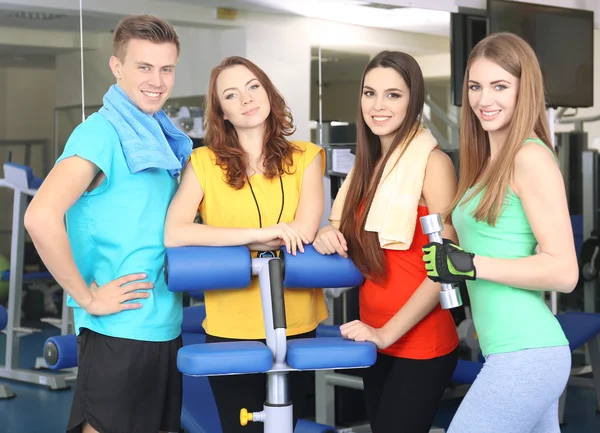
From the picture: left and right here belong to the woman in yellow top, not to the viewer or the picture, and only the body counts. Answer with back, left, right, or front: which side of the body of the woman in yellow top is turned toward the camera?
front

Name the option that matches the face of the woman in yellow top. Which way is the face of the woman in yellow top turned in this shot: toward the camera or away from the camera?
toward the camera

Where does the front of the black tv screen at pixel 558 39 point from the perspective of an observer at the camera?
facing the viewer and to the right of the viewer

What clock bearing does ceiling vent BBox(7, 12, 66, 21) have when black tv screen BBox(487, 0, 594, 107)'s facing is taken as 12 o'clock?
The ceiling vent is roughly at 3 o'clock from the black tv screen.

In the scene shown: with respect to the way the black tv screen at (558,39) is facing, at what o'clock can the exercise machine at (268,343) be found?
The exercise machine is roughly at 2 o'clock from the black tv screen.

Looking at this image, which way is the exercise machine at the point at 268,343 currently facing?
toward the camera

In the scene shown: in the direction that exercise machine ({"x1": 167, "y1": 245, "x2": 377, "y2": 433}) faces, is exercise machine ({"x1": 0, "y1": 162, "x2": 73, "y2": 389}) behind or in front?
behind

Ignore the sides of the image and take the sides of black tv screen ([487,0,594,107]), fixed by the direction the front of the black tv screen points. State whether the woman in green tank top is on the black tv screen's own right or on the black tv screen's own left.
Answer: on the black tv screen's own right
